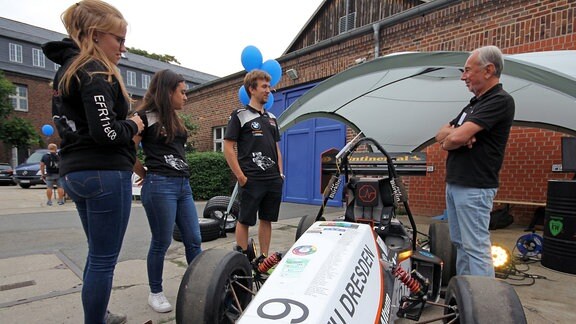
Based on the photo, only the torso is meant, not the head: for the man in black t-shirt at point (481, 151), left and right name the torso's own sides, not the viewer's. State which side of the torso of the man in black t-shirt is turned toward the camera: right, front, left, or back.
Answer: left

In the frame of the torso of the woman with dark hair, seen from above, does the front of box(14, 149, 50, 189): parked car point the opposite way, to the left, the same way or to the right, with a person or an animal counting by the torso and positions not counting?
to the right

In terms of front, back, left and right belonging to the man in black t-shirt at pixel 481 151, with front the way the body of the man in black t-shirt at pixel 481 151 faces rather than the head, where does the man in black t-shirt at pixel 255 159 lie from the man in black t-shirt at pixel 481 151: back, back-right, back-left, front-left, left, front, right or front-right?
front

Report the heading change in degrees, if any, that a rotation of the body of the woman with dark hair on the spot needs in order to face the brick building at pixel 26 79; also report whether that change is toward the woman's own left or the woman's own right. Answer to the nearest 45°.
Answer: approximately 135° to the woman's own left

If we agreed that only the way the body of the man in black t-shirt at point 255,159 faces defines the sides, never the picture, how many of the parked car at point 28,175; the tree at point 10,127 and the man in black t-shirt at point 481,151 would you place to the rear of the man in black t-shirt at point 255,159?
2

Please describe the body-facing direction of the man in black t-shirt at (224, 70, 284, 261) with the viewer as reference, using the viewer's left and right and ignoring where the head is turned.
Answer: facing the viewer and to the right of the viewer

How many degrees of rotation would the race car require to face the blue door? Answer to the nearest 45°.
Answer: approximately 135° to its right

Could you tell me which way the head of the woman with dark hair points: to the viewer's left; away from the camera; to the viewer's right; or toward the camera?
to the viewer's right

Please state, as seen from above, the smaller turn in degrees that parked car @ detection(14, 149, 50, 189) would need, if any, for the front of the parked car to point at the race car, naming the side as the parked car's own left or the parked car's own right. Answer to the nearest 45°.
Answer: approximately 45° to the parked car's own left

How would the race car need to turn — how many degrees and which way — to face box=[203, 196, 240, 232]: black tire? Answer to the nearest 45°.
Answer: approximately 90° to its right

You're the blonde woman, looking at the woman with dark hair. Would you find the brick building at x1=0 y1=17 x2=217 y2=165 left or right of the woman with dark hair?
left

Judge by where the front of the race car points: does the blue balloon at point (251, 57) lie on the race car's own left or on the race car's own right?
on the race car's own right

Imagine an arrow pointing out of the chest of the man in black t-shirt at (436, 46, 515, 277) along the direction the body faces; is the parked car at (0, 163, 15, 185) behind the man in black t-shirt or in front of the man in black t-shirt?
in front

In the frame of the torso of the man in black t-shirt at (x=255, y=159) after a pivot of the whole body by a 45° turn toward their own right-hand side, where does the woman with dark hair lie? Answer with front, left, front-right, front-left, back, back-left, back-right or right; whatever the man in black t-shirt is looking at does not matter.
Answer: front-right

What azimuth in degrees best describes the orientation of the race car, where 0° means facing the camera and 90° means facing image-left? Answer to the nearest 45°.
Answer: approximately 45°
